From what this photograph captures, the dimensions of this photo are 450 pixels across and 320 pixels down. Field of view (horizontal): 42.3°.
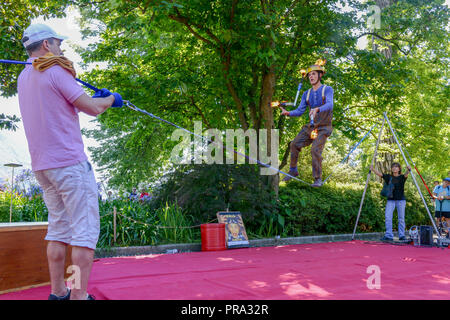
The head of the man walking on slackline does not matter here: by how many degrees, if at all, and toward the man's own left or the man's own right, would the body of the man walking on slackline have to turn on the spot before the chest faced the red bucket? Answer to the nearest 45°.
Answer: approximately 90° to the man's own right

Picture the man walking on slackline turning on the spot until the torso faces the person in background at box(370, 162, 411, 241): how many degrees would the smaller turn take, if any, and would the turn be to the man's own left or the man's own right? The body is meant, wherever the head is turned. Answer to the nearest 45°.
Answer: approximately 180°

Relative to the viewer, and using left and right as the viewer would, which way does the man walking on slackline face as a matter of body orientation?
facing the viewer and to the left of the viewer

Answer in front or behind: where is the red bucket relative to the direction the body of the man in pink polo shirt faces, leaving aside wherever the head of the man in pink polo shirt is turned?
in front

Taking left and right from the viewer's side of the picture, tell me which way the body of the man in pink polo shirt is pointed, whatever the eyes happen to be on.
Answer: facing away from the viewer and to the right of the viewer

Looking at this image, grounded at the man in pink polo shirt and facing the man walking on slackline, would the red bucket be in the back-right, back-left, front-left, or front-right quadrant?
front-left

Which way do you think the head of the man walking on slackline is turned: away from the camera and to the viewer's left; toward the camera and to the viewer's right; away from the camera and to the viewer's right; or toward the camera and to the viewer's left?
toward the camera and to the viewer's left
